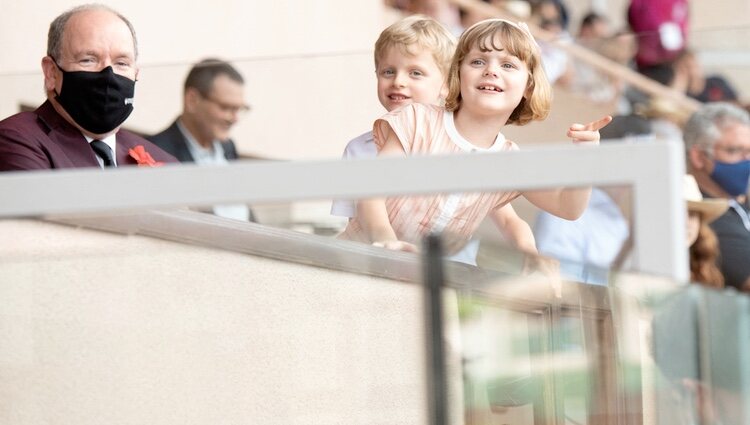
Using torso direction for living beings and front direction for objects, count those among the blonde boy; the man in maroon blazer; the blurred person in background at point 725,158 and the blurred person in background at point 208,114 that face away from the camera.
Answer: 0

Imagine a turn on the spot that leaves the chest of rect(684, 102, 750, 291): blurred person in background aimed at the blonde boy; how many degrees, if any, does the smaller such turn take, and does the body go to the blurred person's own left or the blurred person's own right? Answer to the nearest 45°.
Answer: approximately 90° to the blurred person's own right

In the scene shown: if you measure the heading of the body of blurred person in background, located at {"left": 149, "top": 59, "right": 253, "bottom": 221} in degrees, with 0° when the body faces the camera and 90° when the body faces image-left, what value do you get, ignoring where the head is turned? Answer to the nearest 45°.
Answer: approximately 315°

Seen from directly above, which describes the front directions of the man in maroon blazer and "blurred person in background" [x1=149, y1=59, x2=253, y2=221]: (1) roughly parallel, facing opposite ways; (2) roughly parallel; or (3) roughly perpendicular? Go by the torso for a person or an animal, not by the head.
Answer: roughly parallel

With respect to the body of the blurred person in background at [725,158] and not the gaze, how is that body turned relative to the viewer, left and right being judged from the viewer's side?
facing the viewer and to the right of the viewer

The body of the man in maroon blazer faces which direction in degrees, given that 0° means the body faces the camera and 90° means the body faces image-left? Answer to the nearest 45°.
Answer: approximately 315°

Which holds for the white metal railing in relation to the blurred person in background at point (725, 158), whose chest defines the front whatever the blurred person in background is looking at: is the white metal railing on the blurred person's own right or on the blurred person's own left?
on the blurred person's own right
